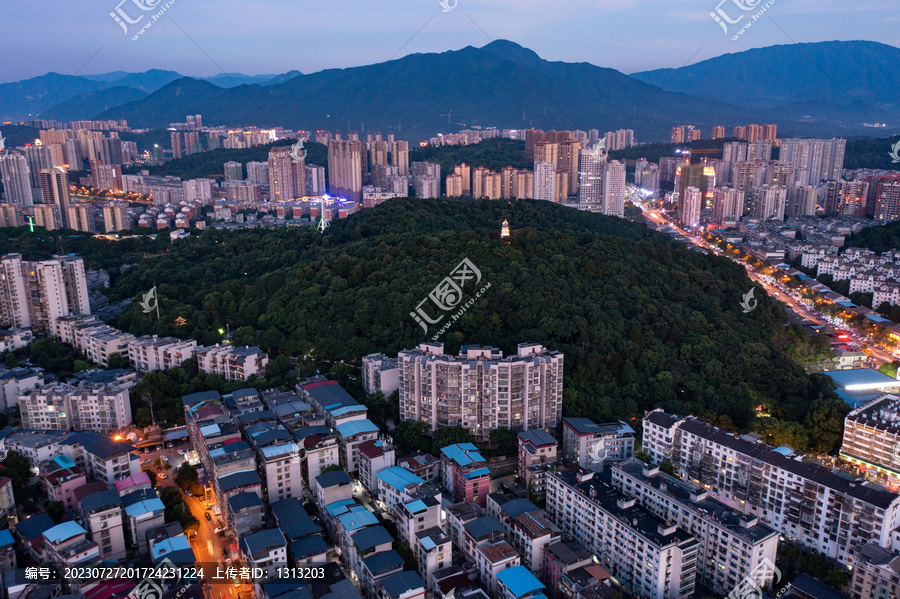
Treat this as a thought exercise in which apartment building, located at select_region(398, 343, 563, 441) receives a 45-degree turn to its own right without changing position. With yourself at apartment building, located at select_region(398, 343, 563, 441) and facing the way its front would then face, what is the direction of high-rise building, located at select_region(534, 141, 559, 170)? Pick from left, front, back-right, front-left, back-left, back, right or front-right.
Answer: back-right

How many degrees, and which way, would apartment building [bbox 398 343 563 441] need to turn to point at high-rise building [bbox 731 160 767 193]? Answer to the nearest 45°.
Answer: approximately 135° to its left

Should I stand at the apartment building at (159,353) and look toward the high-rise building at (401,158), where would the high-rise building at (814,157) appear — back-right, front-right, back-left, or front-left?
front-right

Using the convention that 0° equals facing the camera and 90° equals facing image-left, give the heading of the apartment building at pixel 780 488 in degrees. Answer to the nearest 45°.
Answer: approximately 45°

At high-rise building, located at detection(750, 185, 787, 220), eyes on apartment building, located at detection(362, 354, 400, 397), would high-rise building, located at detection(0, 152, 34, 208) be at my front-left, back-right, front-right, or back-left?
front-right

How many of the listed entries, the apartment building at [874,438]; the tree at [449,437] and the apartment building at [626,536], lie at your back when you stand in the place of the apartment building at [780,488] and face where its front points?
1

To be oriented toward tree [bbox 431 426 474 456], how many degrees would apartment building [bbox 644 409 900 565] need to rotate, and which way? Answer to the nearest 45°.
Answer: approximately 45° to its right

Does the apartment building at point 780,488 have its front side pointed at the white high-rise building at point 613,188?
no

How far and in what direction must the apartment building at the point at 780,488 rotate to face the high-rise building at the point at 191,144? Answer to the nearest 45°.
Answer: approximately 90° to its right

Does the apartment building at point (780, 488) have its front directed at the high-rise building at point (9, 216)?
no

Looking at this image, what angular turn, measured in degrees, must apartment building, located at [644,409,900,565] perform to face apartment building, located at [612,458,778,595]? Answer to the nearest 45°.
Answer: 0° — it already faces it

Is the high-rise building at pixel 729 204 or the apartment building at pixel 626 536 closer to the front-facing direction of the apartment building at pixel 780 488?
the apartment building

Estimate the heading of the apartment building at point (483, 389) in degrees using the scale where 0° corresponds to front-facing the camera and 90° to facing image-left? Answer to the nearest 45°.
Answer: approximately 0°

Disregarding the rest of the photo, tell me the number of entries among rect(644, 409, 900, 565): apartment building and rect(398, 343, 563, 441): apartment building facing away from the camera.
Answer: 0

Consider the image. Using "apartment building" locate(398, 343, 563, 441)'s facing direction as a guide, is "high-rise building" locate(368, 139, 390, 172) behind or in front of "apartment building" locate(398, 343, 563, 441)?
behind

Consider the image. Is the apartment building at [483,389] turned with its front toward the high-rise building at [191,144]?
no

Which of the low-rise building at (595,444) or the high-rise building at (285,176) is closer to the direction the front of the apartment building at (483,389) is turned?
the low-rise building

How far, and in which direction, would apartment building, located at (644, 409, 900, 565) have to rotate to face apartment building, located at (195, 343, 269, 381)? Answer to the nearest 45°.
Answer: approximately 45° to its right
